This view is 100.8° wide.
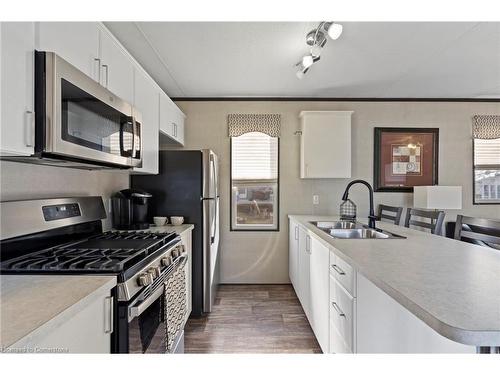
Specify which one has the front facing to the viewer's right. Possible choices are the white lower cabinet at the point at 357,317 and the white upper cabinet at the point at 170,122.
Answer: the white upper cabinet

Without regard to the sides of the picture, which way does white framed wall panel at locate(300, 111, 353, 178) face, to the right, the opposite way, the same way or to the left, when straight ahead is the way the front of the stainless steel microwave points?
to the right

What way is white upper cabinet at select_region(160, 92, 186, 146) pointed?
to the viewer's right

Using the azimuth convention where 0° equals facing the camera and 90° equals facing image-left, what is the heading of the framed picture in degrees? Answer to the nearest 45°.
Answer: approximately 0°

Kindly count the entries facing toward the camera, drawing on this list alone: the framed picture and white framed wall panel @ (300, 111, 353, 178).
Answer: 2

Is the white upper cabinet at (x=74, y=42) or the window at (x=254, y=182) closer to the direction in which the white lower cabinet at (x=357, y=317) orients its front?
the white upper cabinet

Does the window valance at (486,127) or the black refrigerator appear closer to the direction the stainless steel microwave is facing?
the window valance

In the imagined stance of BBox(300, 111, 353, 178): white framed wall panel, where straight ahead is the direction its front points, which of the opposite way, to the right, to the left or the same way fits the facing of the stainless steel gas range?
to the left

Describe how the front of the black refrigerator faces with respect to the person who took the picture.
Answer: facing to the right of the viewer

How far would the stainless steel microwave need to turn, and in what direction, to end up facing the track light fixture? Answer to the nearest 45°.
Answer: approximately 45° to its left
